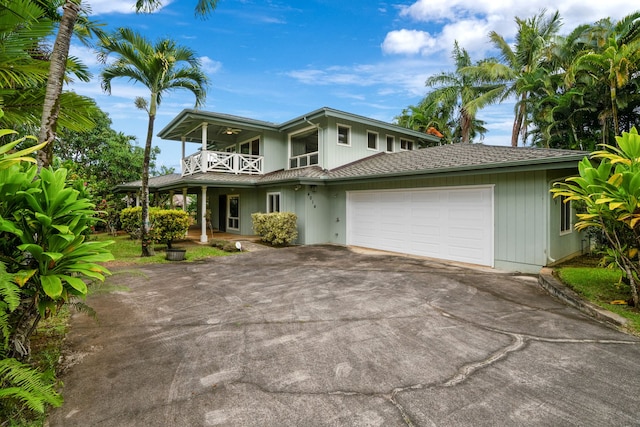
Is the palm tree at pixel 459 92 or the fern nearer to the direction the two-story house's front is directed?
the fern

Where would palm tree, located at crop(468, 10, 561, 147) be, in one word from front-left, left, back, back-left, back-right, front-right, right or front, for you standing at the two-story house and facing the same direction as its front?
back

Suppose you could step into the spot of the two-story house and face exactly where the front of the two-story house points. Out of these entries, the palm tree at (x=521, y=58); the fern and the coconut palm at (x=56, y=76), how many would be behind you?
1

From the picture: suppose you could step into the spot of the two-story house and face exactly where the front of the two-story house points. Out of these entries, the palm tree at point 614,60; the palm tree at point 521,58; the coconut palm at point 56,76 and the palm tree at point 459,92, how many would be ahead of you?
1

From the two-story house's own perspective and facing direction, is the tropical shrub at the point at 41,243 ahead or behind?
ahead

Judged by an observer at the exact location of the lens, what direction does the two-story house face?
facing the viewer and to the left of the viewer

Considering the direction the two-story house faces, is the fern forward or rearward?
forward

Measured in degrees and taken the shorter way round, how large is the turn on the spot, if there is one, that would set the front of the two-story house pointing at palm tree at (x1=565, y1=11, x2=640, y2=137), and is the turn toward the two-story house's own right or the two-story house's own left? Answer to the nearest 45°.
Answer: approximately 180°

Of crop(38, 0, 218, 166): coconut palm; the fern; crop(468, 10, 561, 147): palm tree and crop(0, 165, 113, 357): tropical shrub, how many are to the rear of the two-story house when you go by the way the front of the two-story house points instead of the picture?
1

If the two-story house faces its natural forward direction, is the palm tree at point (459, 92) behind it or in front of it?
behind

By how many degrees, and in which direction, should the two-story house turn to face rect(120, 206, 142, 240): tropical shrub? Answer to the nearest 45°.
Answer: approximately 45° to its right
